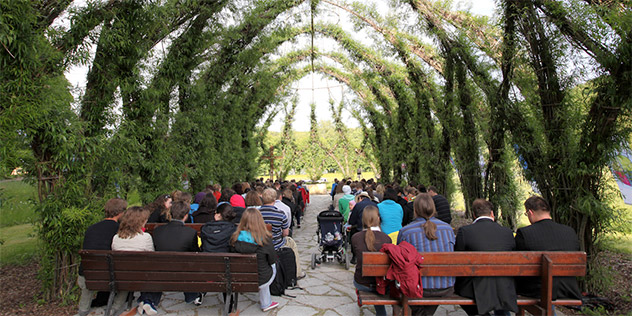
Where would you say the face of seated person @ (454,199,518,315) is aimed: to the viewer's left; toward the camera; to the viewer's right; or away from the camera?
away from the camera

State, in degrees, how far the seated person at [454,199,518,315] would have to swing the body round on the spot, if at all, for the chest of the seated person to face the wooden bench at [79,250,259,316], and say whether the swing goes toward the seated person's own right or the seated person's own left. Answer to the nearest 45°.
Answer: approximately 90° to the seated person's own left

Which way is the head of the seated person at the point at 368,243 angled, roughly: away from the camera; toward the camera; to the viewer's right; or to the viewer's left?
away from the camera

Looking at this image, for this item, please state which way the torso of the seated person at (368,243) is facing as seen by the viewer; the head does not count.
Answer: away from the camera

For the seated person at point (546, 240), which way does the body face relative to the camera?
away from the camera

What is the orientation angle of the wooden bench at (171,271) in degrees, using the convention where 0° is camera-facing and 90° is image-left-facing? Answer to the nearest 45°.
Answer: approximately 180°

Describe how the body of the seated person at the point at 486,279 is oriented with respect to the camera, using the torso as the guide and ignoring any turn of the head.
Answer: away from the camera

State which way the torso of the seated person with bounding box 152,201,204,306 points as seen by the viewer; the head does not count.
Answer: away from the camera

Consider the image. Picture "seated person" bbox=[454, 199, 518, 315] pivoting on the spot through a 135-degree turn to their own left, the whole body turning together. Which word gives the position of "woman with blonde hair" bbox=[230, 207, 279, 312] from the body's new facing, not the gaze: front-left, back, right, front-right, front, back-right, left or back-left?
front-right

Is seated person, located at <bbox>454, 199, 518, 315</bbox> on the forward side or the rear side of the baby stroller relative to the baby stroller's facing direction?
on the rear side

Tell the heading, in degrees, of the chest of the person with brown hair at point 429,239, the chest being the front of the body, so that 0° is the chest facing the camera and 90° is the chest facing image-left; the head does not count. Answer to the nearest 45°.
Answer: approximately 180°

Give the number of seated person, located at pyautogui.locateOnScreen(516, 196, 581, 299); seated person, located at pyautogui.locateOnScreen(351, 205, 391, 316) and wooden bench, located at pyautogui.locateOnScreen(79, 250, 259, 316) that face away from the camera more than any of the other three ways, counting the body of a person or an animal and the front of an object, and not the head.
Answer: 3

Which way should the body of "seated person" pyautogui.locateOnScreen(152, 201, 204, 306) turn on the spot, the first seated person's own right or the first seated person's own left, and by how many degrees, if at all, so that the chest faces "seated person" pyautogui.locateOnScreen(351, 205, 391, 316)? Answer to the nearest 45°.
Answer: approximately 135° to the first seated person's own right

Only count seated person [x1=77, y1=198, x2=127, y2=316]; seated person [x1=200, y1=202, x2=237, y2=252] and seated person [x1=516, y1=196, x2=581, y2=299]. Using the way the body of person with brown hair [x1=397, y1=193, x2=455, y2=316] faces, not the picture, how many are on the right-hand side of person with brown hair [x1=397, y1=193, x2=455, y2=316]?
1

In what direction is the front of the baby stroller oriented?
away from the camera

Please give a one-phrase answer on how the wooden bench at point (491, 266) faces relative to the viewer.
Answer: facing away from the viewer

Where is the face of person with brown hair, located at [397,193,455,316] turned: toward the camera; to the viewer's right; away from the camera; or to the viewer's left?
away from the camera

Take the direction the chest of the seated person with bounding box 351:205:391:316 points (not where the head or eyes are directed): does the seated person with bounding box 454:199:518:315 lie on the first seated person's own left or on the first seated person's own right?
on the first seated person's own right
